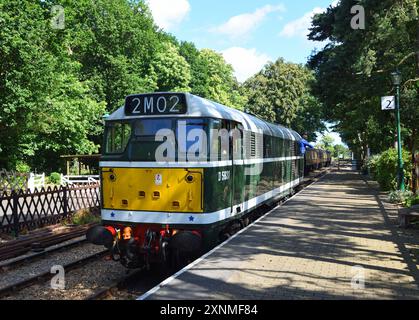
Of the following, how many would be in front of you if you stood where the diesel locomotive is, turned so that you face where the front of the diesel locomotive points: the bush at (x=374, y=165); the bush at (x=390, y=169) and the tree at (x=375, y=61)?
0

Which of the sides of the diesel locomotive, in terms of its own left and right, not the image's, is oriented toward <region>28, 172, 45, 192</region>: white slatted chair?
right

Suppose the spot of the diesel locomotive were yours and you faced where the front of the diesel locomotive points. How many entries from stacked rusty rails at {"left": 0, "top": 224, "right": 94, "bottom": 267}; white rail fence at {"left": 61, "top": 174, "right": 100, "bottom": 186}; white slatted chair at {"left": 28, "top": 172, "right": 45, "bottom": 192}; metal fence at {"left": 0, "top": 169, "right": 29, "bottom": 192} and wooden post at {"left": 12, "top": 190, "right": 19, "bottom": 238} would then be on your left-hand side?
0

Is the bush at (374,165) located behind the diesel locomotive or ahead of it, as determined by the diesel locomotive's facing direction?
behind

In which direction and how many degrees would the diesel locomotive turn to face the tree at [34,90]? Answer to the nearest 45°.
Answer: approximately 90° to its right

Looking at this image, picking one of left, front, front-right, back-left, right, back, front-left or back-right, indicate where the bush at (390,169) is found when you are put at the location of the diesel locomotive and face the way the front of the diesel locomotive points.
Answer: back

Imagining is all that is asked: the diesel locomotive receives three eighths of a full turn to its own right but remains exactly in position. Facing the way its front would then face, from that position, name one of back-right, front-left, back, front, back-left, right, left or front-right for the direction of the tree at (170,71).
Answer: front

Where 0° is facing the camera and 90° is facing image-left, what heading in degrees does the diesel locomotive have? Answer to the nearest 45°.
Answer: approximately 45°

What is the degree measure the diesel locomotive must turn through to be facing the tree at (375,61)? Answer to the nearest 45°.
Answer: approximately 180°

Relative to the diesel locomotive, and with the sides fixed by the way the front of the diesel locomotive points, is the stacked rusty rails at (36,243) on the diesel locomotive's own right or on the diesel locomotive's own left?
on the diesel locomotive's own right

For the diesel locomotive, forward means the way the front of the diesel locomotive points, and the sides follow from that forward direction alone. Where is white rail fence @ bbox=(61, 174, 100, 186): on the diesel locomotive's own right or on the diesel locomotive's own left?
on the diesel locomotive's own right

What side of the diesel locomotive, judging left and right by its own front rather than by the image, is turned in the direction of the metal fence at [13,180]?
right
